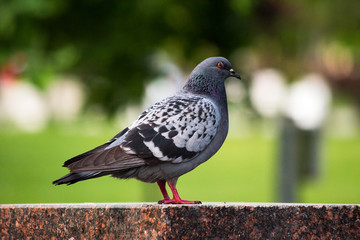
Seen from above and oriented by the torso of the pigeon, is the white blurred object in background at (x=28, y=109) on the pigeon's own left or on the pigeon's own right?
on the pigeon's own left

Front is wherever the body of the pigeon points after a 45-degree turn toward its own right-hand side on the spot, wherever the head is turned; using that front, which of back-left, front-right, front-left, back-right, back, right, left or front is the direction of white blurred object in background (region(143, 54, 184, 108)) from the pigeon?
back-left

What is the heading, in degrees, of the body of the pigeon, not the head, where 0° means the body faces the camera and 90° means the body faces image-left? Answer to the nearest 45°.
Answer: approximately 270°

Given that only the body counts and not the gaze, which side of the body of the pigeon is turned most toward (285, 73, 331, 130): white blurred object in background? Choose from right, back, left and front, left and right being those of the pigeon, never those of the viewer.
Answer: left

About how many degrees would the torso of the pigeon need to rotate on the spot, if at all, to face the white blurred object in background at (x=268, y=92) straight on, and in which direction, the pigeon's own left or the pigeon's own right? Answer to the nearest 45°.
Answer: approximately 90° to the pigeon's own left
